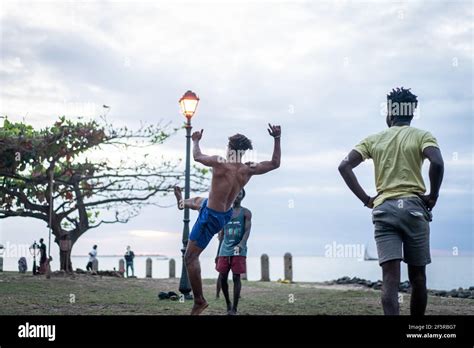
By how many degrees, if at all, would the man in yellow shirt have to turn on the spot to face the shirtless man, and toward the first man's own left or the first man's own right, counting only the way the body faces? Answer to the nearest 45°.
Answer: approximately 45° to the first man's own left

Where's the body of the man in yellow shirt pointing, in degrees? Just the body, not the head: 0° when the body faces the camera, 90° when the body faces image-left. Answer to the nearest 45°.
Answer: approximately 180°

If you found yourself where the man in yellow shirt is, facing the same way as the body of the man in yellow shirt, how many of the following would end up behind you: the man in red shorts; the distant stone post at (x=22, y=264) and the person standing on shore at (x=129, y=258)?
0

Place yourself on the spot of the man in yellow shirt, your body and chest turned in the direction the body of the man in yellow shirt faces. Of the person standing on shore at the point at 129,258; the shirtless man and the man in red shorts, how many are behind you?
0

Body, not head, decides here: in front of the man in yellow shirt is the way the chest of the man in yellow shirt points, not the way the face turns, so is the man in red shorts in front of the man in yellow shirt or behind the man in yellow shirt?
in front

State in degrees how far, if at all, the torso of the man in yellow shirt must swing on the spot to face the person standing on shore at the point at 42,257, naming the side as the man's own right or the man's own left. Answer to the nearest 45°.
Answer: approximately 45° to the man's own left

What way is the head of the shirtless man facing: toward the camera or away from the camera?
away from the camera

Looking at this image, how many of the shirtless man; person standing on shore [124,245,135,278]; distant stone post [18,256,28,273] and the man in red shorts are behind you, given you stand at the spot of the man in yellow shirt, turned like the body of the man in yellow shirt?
0

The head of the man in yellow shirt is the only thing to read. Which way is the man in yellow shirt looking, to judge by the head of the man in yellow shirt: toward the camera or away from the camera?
away from the camera

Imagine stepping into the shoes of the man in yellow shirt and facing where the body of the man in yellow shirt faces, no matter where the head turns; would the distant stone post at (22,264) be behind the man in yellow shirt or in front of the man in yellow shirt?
in front
